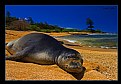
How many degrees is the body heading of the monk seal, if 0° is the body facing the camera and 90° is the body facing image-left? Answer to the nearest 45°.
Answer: approximately 315°
